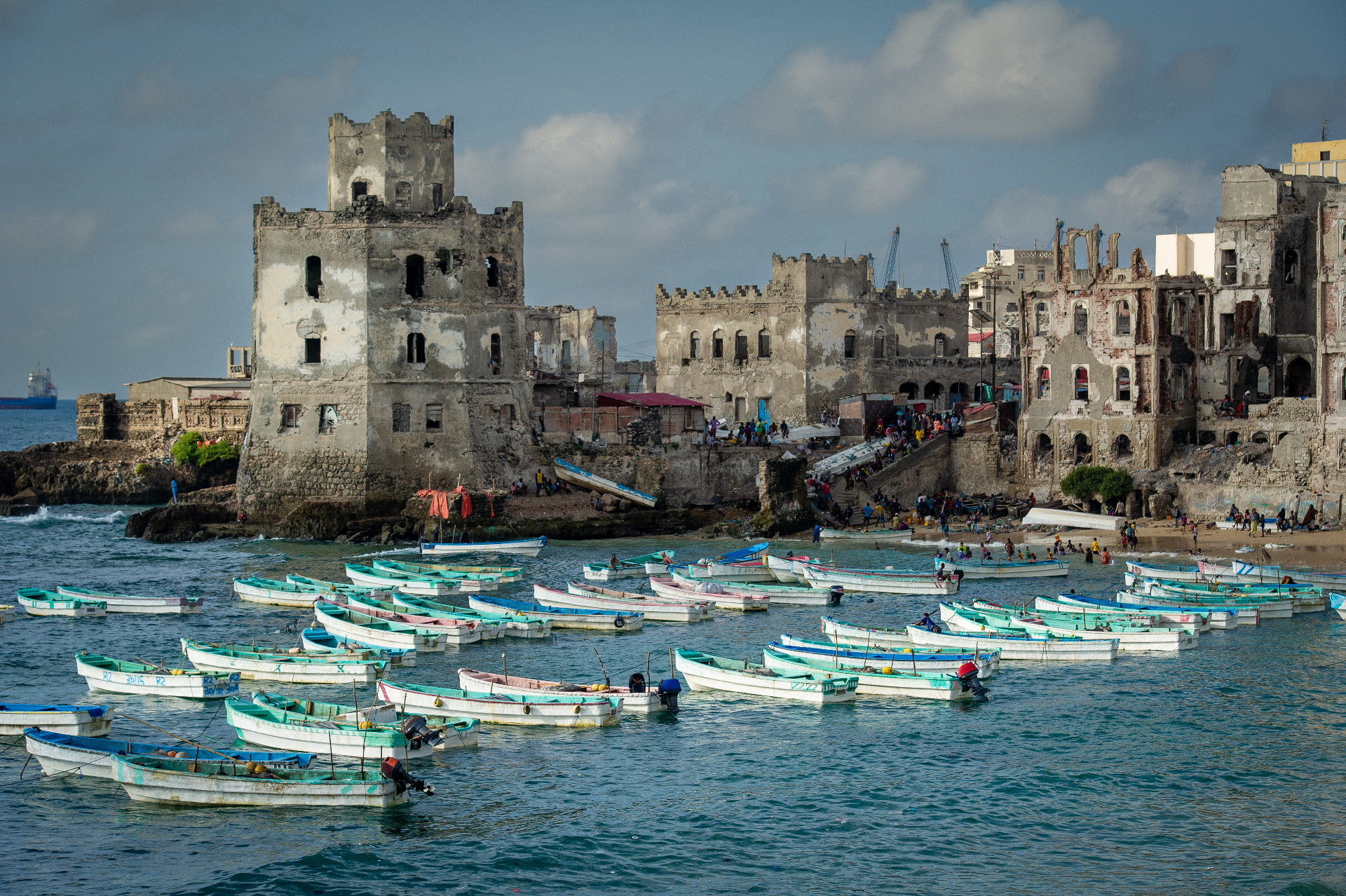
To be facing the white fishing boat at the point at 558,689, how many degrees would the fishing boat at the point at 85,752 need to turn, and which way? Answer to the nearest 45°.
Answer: approximately 180°

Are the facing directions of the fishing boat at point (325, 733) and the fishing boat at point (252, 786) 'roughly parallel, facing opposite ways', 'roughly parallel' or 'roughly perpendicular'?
roughly parallel

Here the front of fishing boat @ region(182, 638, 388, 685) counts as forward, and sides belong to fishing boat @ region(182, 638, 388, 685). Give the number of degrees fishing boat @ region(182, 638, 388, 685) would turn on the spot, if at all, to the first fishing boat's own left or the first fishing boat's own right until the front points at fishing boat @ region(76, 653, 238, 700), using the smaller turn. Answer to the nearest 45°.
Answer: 0° — it already faces it

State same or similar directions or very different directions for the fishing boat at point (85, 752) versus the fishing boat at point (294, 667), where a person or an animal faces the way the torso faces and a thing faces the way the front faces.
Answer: same or similar directions

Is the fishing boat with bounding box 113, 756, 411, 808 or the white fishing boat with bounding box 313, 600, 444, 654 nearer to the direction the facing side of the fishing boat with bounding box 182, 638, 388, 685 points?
the fishing boat

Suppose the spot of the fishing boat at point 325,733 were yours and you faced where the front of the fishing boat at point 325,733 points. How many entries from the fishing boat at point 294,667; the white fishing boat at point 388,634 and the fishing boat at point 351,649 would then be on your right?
3

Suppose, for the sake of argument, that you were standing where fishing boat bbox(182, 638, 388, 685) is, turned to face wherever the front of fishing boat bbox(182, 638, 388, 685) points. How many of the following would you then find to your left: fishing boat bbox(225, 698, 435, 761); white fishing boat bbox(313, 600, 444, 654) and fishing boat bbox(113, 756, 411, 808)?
2

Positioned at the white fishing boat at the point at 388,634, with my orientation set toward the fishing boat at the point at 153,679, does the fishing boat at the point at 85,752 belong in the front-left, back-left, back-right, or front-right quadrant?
front-left

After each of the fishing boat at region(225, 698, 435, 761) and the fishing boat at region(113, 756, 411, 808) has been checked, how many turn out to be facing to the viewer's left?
2

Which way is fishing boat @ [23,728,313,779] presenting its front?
to the viewer's left

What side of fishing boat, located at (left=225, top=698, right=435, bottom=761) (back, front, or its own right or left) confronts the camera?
left

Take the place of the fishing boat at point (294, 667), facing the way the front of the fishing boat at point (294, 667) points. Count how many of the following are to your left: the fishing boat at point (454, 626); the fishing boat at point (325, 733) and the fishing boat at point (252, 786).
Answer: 2

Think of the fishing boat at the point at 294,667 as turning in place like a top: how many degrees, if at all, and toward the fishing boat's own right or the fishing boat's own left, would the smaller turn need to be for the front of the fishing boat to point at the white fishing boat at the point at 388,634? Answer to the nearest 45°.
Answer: approximately 135° to the fishing boat's own right

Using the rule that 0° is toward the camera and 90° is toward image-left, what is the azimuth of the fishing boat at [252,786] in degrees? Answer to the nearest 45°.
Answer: approximately 90°

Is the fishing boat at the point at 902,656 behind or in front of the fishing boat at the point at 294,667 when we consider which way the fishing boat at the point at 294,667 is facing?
behind
